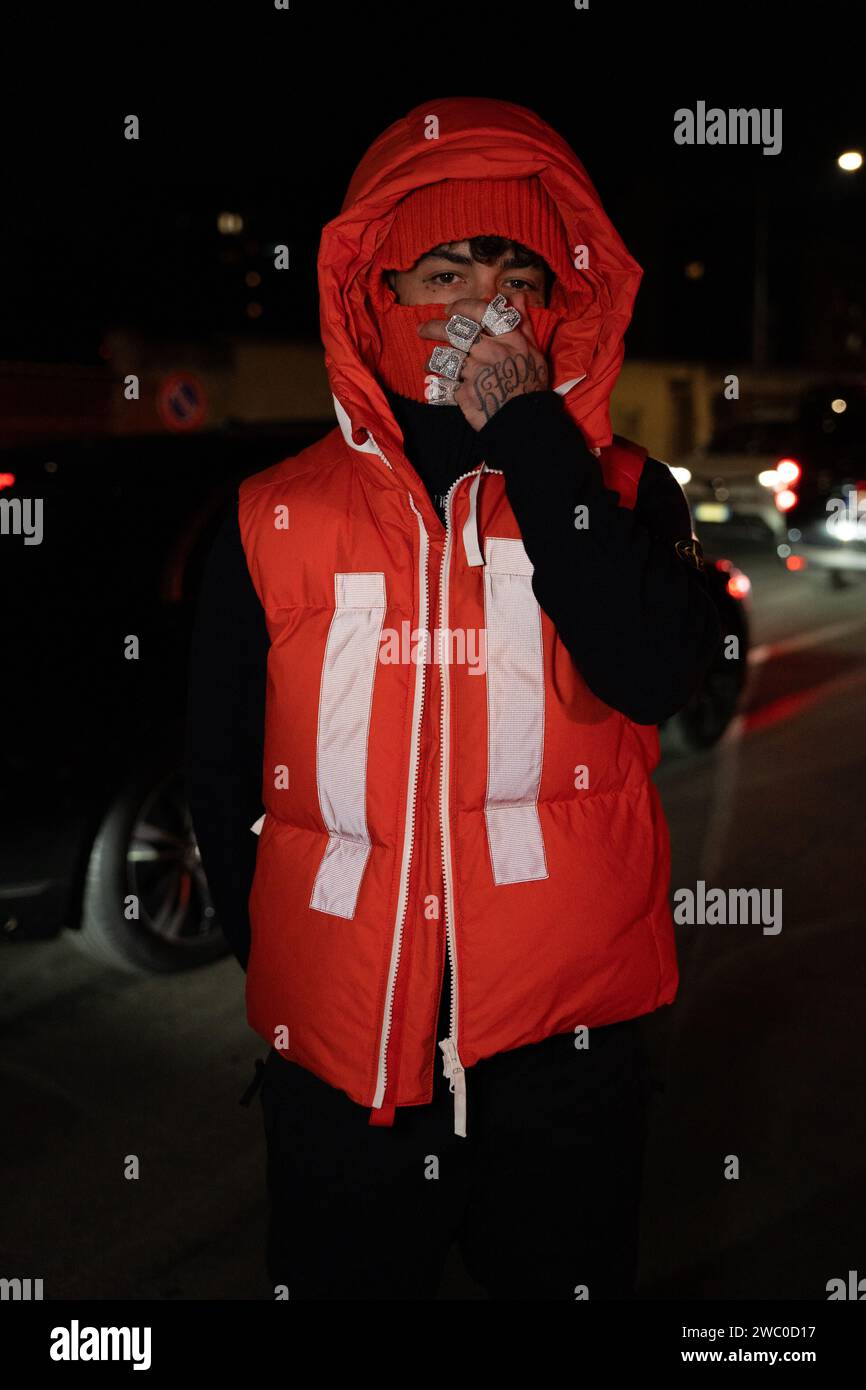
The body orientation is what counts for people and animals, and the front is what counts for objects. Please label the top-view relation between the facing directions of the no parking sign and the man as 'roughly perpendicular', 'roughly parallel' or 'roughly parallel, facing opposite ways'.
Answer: roughly parallel

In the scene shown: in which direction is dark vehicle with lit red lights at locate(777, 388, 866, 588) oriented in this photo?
away from the camera

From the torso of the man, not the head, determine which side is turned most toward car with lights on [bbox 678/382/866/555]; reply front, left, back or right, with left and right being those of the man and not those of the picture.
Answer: back

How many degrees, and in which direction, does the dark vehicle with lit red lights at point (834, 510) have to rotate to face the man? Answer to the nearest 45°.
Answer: approximately 180°

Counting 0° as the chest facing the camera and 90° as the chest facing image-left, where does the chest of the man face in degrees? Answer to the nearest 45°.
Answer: approximately 0°

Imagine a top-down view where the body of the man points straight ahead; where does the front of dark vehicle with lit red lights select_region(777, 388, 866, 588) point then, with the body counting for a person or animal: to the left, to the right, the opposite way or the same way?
the opposite way

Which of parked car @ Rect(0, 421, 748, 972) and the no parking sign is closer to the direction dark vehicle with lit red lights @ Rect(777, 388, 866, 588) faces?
the no parking sign

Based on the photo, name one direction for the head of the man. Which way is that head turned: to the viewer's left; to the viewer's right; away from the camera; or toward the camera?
toward the camera

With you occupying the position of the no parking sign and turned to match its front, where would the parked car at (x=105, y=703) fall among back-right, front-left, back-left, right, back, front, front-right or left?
front

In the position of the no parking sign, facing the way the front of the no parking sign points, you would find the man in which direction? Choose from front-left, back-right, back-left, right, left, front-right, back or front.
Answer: front

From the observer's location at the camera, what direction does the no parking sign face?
facing the viewer

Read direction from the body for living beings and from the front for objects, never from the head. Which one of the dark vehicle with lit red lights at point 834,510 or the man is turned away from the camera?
the dark vehicle with lit red lights
